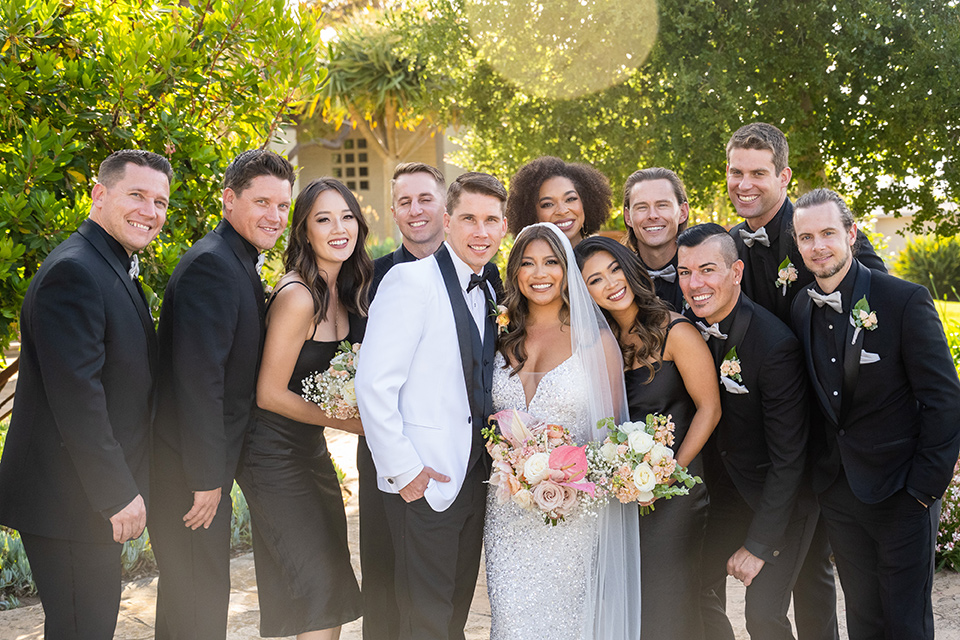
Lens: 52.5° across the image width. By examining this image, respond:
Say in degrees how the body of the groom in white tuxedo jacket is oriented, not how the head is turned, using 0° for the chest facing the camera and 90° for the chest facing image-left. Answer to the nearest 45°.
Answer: approximately 315°

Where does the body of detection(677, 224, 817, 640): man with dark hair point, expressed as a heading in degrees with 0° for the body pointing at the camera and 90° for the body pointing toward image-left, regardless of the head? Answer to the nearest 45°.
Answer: approximately 45°

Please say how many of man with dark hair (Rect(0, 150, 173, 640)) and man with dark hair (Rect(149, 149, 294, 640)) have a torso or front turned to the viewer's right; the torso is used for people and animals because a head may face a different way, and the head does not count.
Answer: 2

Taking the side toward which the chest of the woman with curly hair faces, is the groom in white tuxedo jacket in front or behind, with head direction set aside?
in front

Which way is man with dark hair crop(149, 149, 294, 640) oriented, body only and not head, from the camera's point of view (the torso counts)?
to the viewer's right

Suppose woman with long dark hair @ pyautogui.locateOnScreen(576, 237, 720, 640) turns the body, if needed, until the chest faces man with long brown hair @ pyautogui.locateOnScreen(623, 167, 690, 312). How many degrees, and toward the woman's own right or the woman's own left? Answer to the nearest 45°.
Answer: approximately 135° to the woman's own right

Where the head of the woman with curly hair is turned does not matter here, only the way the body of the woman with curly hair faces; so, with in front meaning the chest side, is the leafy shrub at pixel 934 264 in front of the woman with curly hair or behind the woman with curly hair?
behind

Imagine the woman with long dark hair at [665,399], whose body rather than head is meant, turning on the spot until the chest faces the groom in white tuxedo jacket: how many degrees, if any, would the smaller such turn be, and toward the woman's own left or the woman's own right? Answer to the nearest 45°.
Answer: approximately 45° to the woman's own right

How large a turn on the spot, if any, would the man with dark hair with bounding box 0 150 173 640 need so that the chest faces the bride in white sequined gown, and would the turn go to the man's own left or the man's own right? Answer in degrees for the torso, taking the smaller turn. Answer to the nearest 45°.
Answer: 0° — they already face them

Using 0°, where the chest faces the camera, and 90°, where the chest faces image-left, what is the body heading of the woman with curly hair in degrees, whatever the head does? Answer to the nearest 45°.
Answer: approximately 0°

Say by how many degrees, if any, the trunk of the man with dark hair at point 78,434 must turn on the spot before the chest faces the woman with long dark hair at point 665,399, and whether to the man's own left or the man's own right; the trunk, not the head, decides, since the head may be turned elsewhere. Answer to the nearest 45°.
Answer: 0° — they already face them
